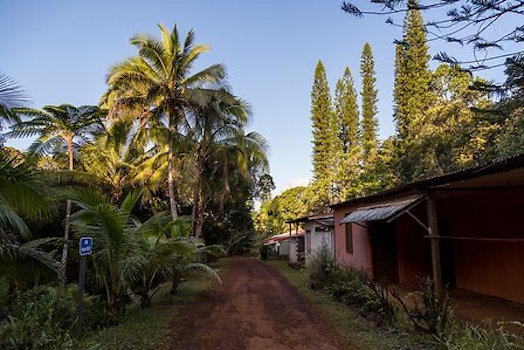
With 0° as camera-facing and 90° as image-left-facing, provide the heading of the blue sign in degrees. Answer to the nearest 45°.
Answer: approximately 0°

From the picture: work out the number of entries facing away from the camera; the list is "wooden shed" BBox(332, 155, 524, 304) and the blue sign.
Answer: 0

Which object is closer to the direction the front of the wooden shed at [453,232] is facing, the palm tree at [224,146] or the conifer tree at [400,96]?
the palm tree

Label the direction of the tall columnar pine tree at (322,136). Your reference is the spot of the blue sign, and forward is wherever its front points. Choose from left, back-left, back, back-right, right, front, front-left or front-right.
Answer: back-left

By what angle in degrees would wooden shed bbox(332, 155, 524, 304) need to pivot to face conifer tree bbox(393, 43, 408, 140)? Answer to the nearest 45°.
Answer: approximately 135° to its right

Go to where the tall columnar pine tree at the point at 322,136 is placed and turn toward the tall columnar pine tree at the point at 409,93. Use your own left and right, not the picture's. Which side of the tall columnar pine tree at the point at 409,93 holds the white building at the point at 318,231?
right

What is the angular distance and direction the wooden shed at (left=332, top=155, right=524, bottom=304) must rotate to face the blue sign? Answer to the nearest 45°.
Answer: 0° — it already faces it

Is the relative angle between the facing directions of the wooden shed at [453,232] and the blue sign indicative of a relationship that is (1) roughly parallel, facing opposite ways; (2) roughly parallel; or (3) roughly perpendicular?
roughly perpendicular

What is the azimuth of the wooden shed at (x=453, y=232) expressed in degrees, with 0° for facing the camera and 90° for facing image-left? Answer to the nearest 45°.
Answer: approximately 45°

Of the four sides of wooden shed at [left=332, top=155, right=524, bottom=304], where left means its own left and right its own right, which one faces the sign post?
front

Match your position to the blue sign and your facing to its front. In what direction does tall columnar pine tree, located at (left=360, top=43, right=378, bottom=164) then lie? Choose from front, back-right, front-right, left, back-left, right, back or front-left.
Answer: back-left

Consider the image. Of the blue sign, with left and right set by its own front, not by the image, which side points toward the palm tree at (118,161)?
back

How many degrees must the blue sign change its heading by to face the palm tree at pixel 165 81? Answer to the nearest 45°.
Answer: approximately 180°

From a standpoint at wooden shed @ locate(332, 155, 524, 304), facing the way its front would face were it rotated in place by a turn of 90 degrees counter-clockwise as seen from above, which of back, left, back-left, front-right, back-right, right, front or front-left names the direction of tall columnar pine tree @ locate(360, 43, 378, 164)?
back-left
